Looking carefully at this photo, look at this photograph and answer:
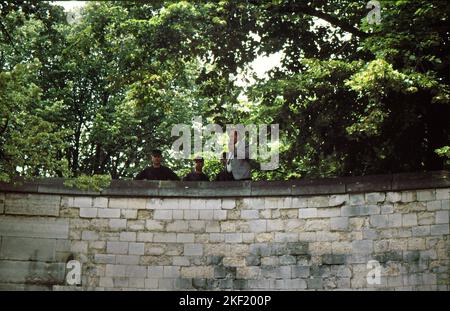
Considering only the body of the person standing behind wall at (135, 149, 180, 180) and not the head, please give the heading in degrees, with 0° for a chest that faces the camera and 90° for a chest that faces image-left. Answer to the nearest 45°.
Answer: approximately 0°

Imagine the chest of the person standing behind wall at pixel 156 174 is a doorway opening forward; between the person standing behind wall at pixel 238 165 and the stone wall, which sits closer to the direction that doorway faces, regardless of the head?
the stone wall

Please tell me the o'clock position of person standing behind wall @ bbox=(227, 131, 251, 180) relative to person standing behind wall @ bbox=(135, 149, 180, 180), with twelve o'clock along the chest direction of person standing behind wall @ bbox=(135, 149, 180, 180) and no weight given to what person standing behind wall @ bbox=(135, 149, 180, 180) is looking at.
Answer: person standing behind wall @ bbox=(227, 131, 251, 180) is roughly at 9 o'clock from person standing behind wall @ bbox=(135, 149, 180, 180).
